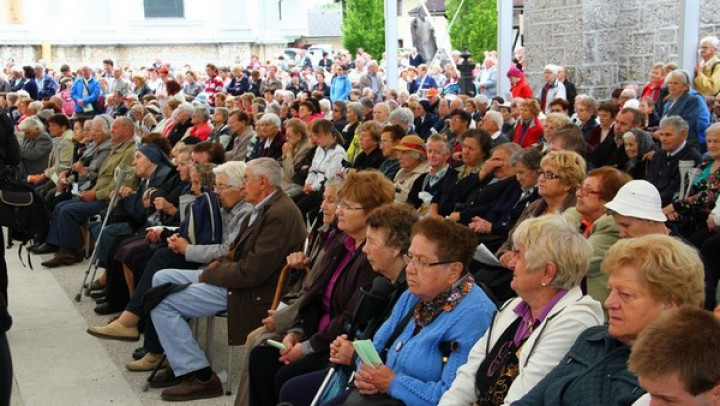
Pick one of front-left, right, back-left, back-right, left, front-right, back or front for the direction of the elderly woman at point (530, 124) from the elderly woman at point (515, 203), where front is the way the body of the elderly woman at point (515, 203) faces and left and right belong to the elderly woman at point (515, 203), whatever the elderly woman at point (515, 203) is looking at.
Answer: back-right

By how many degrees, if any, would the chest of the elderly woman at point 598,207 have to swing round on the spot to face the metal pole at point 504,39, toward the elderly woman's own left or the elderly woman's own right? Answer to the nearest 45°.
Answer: approximately 135° to the elderly woman's own right

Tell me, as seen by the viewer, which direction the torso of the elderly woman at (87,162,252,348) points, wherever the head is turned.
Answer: to the viewer's left

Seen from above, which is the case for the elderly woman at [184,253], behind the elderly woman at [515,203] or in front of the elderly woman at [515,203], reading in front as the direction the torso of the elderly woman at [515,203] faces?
in front

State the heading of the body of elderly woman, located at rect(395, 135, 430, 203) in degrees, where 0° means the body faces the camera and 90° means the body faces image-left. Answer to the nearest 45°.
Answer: approximately 45°

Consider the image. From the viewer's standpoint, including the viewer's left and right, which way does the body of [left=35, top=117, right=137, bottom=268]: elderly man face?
facing to the left of the viewer

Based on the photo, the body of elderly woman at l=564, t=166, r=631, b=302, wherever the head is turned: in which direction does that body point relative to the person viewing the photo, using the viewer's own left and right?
facing the viewer and to the left of the viewer

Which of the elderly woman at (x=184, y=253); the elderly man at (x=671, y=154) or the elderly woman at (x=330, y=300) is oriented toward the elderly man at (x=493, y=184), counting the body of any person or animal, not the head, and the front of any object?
the elderly man at (x=671, y=154)

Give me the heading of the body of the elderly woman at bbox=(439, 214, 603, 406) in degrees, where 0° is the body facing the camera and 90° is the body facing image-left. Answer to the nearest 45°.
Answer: approximately 45°

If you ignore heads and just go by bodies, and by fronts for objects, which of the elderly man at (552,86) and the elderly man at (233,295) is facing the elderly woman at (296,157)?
the elderly man at (552,86)

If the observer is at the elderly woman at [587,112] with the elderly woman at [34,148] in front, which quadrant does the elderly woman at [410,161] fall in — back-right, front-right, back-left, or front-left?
front-left

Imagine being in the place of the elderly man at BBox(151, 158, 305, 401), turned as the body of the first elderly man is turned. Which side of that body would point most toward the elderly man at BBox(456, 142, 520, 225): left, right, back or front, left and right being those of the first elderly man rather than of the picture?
back

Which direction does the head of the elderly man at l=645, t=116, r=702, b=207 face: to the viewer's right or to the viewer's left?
to the viewer's left

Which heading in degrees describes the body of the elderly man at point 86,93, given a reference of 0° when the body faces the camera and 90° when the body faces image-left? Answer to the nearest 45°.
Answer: approximately 45°

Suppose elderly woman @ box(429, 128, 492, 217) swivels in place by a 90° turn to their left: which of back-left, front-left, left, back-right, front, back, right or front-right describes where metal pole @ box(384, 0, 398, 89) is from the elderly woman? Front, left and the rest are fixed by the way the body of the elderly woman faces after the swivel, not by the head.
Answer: back-left

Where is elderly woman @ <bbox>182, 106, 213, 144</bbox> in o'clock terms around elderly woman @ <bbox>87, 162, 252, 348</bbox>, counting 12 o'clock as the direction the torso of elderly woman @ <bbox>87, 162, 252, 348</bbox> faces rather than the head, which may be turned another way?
elderly woman @ <bbox>182, 106, 213, 144</bbox> is roughly at 3 o'clock from elderly woman @ <bbox>87, 162, 252, 348</bbox>.

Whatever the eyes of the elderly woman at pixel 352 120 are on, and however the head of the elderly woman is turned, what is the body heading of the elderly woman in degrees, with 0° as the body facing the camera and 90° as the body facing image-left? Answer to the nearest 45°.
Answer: approximately 45°

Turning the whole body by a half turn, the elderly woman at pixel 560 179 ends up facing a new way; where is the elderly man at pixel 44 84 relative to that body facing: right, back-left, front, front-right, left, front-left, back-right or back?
left
